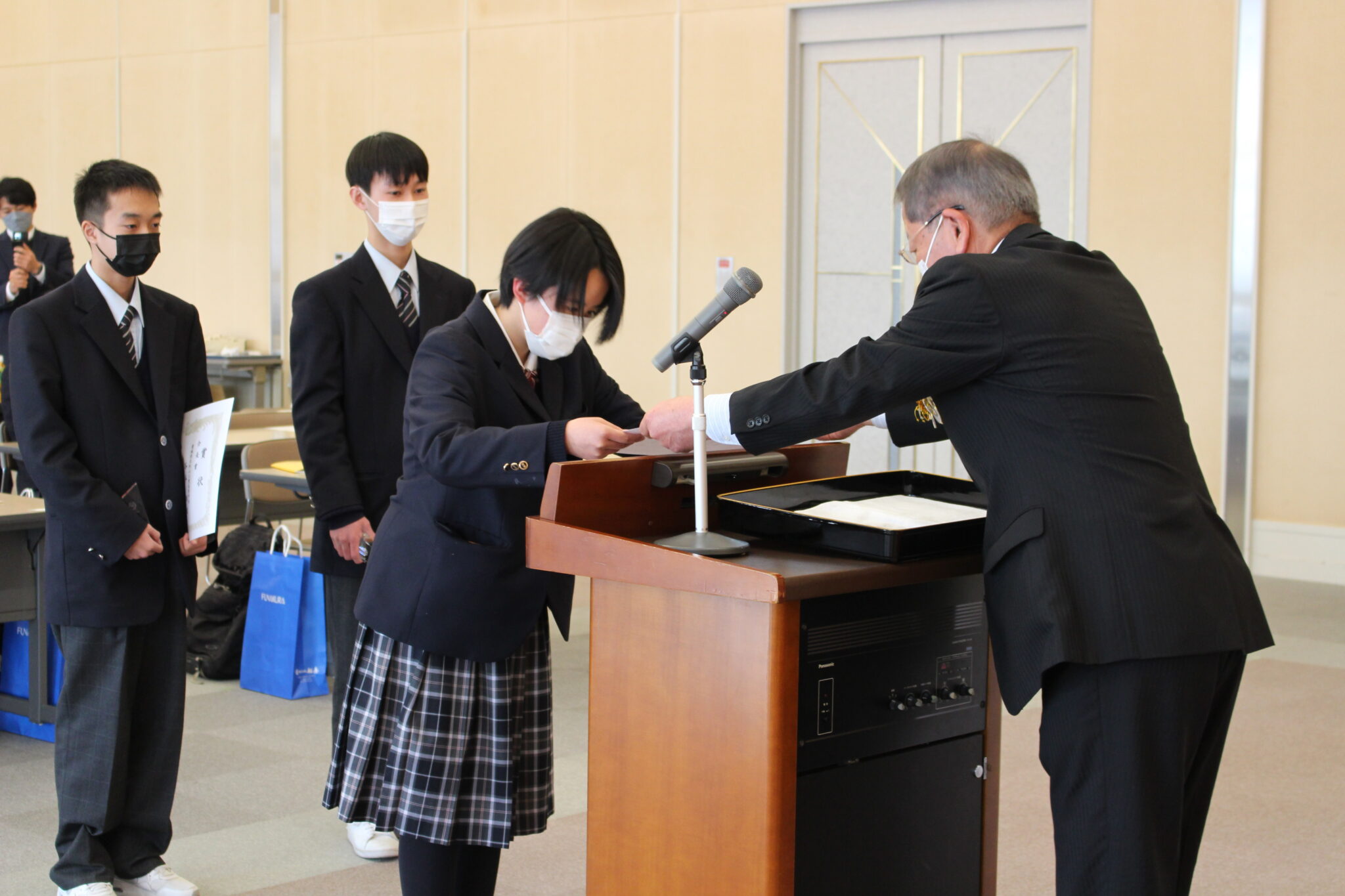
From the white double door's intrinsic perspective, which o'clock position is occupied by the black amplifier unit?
The black amplifier unit is roughly at 12 o'clock from the white double door.

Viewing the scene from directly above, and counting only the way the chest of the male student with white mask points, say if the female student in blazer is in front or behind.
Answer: in front

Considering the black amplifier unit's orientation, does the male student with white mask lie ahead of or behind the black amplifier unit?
behind

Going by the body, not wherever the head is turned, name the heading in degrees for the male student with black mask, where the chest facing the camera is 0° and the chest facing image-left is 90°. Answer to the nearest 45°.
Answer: approximately 315°

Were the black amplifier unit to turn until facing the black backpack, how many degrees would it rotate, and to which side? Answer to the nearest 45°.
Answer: approximately 180°

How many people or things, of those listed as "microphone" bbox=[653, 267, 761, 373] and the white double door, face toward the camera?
1

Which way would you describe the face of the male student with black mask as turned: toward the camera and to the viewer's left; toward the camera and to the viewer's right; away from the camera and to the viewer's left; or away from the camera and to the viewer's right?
toward the camera and to the viewer's right

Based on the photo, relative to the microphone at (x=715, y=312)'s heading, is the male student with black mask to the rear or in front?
to the rear

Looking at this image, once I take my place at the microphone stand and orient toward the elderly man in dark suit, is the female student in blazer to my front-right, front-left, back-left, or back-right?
back-left

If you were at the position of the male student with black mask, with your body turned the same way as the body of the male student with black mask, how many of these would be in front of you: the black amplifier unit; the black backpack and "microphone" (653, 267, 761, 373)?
2
